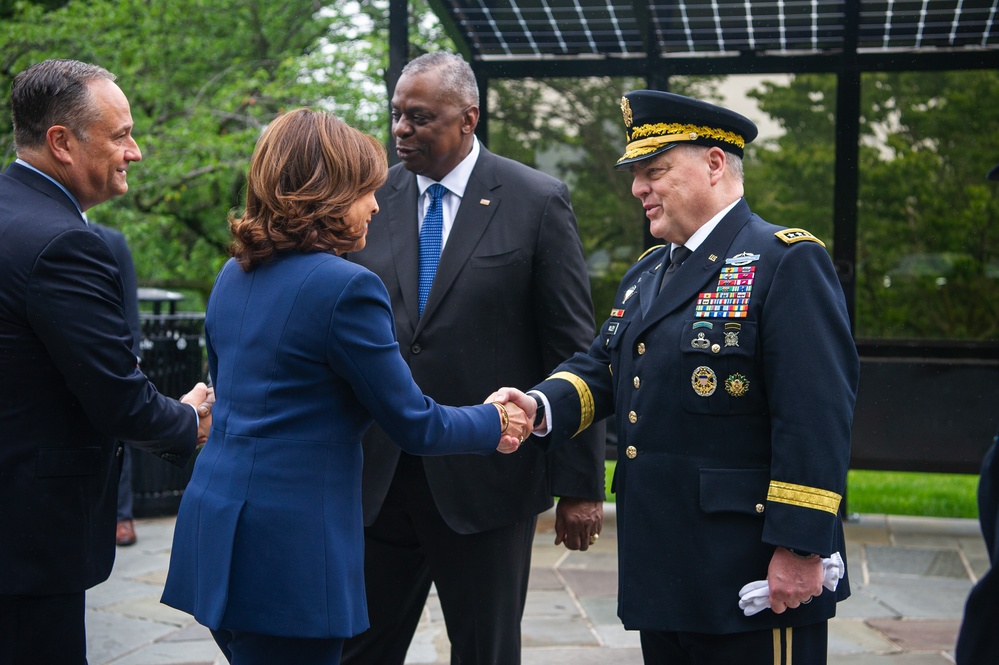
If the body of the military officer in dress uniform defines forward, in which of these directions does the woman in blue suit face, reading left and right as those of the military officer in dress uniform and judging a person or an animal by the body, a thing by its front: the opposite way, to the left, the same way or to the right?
the opposite way

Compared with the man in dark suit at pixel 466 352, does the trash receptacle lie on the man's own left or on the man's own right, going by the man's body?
on the man's own right

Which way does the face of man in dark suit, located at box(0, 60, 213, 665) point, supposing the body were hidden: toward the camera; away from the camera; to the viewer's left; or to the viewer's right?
to the viewer's right

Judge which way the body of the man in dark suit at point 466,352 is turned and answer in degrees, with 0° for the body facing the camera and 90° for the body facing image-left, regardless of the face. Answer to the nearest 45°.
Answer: approximately 45°

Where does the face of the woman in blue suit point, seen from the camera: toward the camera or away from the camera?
away from the camera

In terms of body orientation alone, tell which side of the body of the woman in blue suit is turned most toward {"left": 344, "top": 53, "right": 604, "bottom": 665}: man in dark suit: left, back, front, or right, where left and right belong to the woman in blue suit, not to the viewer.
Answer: front

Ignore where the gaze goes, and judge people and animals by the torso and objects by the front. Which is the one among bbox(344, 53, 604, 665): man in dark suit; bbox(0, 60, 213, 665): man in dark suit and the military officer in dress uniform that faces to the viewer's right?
bbox(0, 60, 213, 665): man in dark suit

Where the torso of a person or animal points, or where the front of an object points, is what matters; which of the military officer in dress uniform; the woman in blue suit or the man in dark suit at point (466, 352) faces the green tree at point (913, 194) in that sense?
the woman in blue suit

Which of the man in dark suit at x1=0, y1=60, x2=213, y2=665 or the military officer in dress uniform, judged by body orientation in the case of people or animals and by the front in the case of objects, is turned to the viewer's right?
the man in dark suit

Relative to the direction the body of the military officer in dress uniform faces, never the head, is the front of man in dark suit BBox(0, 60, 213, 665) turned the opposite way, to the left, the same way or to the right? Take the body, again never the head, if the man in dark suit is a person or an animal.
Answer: the opposite way

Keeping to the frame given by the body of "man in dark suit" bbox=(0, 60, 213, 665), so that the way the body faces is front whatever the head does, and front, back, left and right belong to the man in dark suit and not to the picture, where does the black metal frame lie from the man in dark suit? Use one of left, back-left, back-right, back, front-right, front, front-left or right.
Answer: front-left

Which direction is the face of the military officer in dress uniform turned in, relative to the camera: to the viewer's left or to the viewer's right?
to the viewer's left

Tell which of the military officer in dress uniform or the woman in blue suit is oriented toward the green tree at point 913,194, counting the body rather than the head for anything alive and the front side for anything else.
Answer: the woman in blue suit

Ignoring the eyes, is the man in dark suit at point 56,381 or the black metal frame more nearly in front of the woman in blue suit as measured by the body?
the black metal frame

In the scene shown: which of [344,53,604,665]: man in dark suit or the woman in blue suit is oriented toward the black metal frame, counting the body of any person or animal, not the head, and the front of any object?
the woman in blue suit

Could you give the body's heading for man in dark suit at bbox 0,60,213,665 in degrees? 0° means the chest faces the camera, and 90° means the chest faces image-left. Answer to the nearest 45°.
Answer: approximately 270°

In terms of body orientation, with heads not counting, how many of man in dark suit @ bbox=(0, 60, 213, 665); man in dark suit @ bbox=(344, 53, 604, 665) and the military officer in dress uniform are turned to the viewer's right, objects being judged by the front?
1

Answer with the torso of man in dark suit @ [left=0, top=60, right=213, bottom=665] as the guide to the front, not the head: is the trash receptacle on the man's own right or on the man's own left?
on the man's own left

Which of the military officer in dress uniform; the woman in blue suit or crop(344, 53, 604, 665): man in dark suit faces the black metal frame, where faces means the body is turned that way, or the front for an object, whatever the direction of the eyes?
the woman in blue suit

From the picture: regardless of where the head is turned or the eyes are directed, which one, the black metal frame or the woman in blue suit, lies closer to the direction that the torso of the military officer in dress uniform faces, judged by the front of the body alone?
the woman in blue suit
